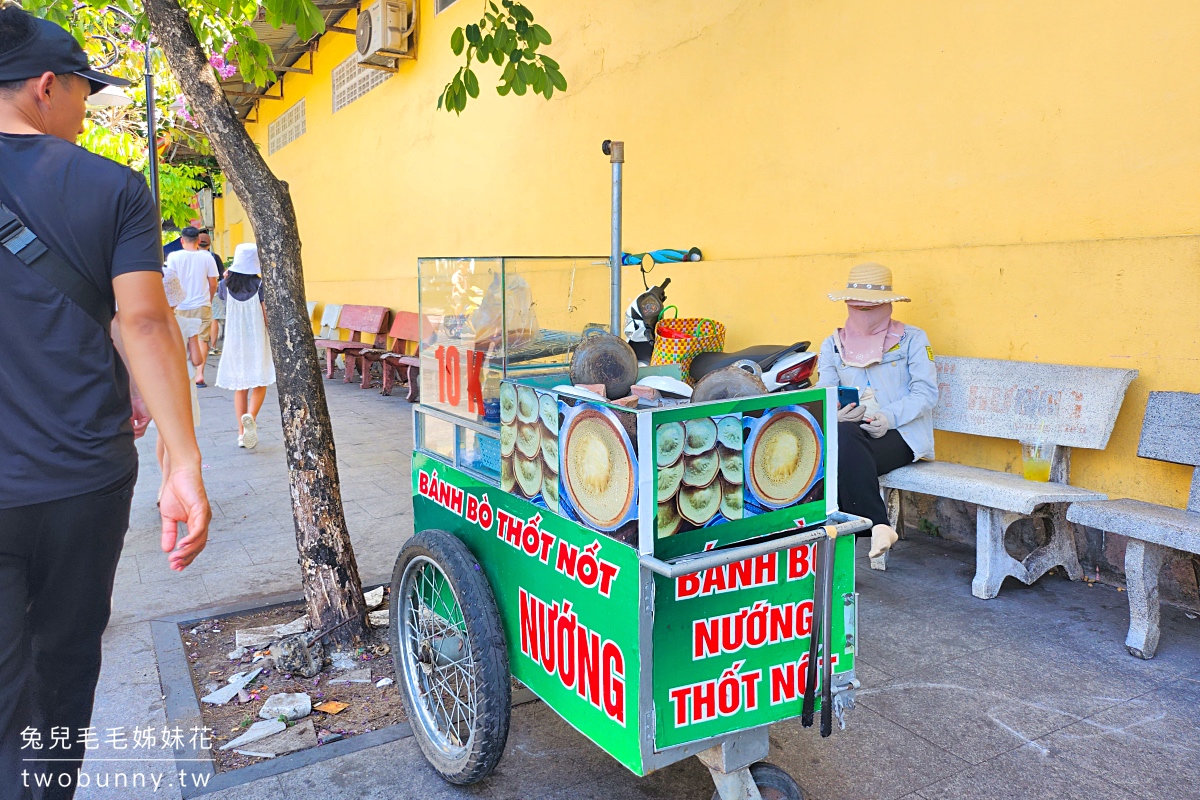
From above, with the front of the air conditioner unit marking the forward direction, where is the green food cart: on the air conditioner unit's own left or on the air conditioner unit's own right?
on the air conditioner unit's own left

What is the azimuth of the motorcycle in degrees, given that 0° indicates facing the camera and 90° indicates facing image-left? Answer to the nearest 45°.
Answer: approximately 135°

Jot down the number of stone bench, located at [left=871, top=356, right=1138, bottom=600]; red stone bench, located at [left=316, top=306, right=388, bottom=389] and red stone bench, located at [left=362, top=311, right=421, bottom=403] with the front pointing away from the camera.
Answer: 0

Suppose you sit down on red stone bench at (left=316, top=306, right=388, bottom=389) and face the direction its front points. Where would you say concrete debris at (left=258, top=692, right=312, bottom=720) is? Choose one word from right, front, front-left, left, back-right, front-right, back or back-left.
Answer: front-left

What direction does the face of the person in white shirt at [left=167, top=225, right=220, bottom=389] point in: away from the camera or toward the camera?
away from the camera

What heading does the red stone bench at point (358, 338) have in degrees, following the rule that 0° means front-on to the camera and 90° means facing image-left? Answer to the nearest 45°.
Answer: approximately 45°

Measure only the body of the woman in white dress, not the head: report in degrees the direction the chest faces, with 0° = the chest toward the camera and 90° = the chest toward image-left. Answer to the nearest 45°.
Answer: approximately 180°

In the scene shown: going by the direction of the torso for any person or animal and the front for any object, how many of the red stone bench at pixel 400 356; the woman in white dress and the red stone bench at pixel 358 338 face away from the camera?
1

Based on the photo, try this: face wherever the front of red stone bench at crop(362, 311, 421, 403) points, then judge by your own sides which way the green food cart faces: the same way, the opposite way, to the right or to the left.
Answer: to the right

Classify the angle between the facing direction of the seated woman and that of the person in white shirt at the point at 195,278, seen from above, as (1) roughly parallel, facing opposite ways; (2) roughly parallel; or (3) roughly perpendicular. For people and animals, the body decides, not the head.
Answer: roughly perpendicular

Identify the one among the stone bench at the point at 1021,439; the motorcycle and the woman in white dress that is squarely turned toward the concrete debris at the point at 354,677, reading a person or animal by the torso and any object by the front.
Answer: the stone bench

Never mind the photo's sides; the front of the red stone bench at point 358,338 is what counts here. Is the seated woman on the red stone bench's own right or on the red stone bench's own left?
on the red stone bench's own left

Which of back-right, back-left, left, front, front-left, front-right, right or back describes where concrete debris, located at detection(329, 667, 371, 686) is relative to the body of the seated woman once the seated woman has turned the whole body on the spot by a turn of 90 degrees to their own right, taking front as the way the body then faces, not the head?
left

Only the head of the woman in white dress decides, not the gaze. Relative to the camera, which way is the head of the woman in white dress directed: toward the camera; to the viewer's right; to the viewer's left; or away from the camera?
away from the camera

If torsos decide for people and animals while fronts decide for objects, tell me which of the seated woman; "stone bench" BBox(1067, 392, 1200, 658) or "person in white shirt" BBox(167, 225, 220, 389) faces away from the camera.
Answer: the person in white shirt

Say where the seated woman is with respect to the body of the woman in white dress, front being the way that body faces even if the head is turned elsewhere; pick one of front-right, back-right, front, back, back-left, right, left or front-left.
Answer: back-right

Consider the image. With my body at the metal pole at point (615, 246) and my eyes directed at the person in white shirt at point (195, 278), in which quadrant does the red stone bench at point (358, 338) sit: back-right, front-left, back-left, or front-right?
front-right
